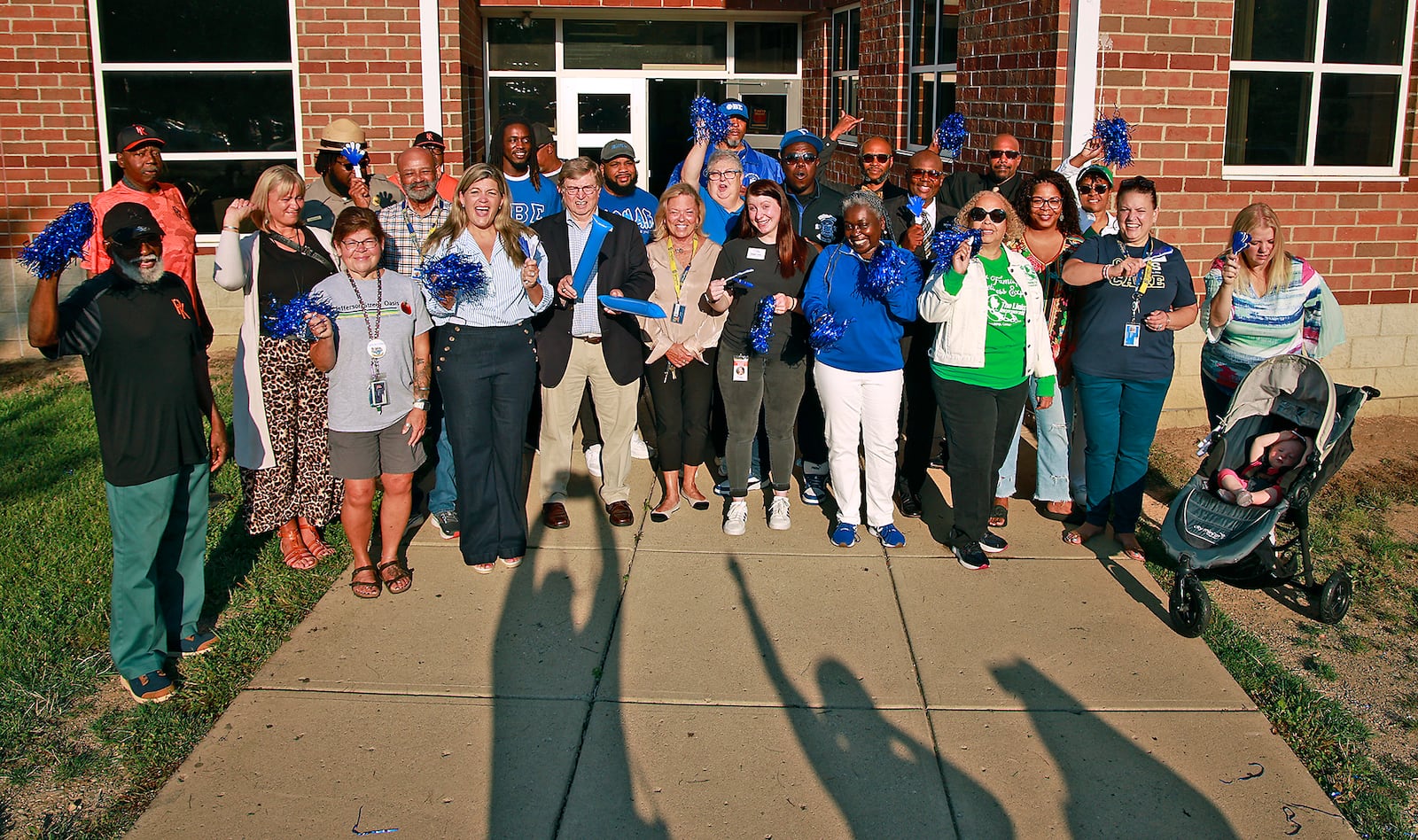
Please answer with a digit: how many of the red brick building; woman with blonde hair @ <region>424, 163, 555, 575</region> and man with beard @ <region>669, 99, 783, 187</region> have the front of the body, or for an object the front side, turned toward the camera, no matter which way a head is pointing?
3

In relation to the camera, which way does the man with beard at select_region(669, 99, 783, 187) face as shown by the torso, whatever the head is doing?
toward the camera

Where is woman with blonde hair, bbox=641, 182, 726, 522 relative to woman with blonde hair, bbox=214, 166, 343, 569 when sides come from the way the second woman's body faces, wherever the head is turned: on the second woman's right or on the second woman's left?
on the second woman's left

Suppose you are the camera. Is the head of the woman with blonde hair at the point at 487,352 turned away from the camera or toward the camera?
toward the camera

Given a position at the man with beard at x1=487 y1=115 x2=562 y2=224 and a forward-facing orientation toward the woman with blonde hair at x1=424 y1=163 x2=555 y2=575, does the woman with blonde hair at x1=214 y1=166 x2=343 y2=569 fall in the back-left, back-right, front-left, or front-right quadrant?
front-right

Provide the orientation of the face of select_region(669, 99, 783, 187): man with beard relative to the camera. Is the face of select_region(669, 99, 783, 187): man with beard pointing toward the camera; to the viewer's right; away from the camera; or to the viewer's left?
toward the camera

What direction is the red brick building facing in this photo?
toward the camera

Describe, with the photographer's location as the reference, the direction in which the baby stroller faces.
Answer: facing the viewer and to the left of the viewer

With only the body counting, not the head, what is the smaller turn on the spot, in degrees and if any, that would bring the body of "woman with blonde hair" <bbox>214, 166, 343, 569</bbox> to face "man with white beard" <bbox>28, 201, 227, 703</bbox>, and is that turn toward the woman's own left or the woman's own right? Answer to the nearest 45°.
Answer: approximately 90° to the woman's own right

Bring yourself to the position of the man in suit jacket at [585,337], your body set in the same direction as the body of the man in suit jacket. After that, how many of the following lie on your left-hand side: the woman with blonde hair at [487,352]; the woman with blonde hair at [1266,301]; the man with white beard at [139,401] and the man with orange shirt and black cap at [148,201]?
1

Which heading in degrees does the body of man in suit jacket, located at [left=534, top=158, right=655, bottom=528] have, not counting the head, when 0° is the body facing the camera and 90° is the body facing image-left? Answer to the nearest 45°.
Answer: approximately 0°

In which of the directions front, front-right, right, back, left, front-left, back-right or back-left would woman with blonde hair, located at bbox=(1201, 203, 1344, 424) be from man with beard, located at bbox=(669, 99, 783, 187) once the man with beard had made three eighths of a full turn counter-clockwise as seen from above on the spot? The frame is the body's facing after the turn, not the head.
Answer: right

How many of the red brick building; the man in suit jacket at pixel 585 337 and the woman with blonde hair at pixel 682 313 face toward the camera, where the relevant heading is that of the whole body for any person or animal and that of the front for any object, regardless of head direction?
3

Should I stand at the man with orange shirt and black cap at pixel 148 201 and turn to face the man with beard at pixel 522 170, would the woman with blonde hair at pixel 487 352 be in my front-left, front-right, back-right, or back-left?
front-right

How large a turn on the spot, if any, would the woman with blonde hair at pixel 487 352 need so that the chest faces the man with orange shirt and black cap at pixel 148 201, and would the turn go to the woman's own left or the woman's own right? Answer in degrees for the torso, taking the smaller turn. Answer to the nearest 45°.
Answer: approximately 135° to the woman's own right

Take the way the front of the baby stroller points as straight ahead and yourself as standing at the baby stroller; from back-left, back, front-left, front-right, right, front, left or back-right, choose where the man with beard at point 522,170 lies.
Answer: front-right

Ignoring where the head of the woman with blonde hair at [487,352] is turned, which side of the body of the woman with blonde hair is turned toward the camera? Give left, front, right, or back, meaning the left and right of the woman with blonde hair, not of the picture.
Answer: front
